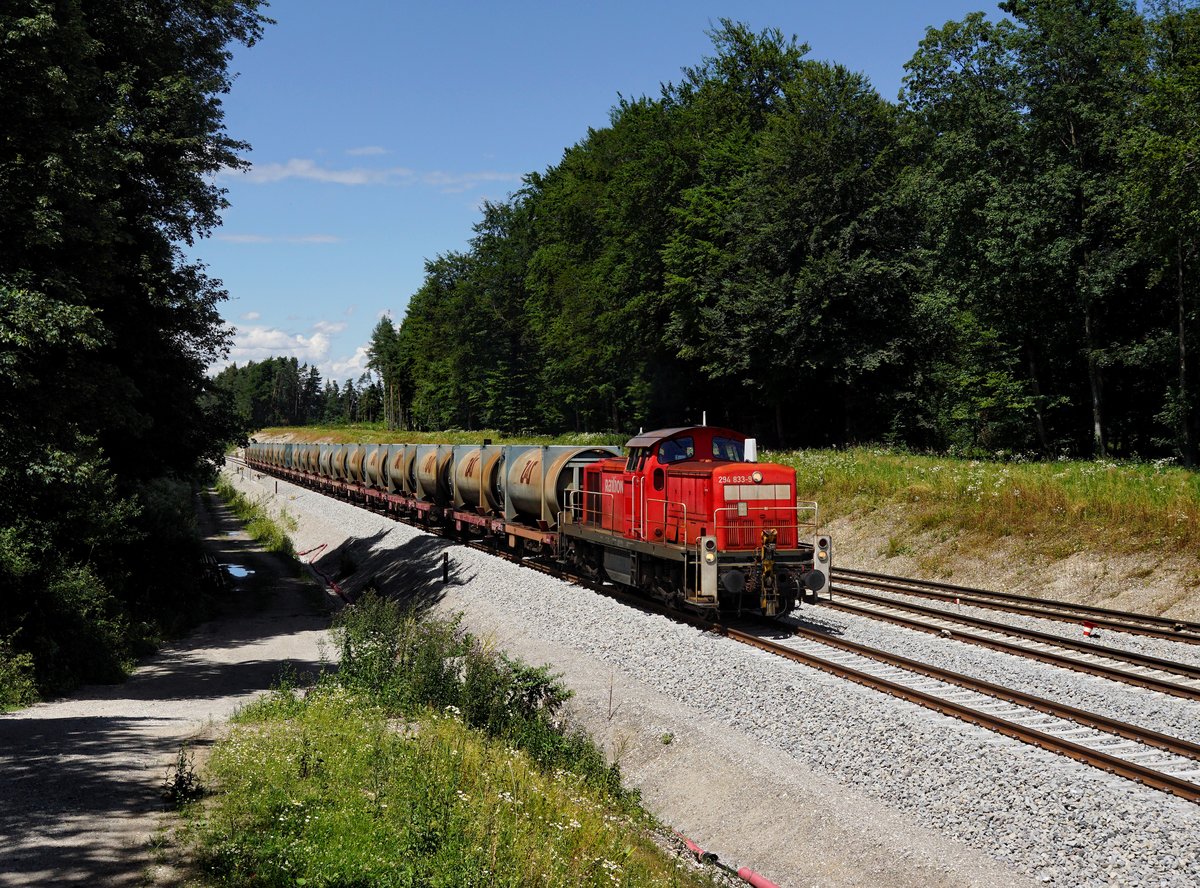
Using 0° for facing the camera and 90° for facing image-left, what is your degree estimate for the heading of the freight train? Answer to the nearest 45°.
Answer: approximately 315°

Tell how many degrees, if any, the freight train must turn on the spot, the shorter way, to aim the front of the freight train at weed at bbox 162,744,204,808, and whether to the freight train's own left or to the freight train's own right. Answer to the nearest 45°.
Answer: approximately 90° to the freight train's own right
